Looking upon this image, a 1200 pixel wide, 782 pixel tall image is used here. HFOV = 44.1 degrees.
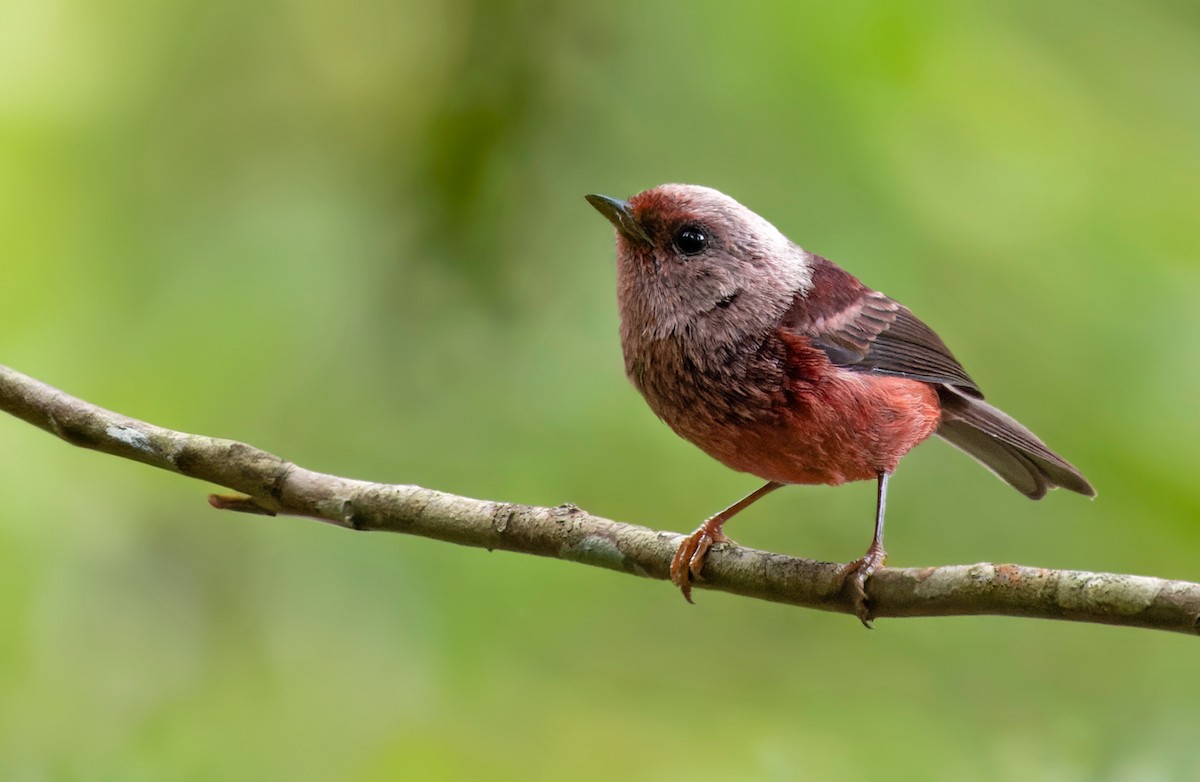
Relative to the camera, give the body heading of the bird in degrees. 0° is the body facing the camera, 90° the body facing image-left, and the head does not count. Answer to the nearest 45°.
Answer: approximately 90°
